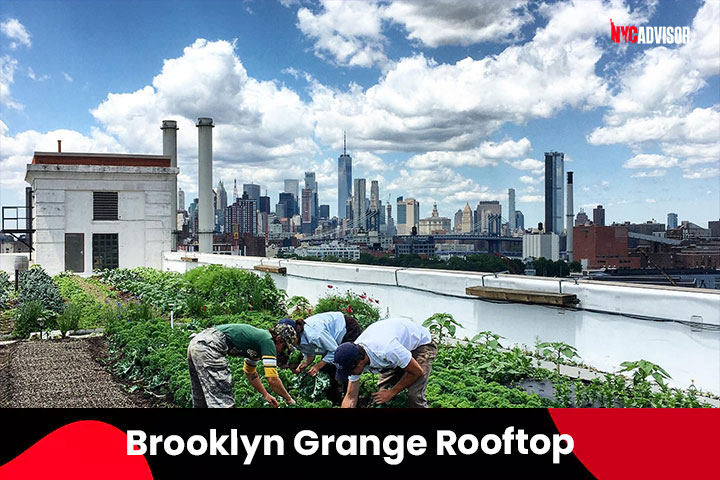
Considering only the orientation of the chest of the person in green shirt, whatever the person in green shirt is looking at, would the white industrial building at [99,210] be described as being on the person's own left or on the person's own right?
on the person's own left

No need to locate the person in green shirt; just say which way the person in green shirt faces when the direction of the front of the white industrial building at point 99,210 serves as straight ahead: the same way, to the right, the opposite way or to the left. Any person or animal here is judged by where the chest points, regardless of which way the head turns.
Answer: to the left

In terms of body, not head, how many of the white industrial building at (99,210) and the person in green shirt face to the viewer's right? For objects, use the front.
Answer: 1

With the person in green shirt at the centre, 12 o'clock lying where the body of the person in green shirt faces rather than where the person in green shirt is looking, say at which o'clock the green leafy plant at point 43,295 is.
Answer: The green leafy plant is roughly at 8 o'clock from the person in green shirt.

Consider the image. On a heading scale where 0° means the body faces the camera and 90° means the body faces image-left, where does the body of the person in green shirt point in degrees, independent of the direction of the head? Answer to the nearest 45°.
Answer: approximately 270°

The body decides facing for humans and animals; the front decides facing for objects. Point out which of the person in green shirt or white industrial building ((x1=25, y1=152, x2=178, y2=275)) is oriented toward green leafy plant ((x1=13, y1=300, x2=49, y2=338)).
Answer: the white industrial building

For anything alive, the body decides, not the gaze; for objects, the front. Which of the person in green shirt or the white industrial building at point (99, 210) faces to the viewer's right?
the person in green shirt

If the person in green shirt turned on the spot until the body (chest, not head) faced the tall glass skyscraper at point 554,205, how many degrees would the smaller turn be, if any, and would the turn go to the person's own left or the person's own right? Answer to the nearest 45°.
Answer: approximately 45° to the person's own left

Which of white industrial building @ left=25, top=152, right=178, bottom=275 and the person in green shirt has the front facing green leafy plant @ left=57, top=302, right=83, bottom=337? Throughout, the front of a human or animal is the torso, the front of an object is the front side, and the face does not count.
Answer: the white industrial building

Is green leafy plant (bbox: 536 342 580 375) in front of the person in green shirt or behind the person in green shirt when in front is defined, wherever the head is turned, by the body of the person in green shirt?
in front

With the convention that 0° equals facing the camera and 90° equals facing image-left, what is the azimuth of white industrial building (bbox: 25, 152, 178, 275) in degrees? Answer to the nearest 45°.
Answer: approximately 0°

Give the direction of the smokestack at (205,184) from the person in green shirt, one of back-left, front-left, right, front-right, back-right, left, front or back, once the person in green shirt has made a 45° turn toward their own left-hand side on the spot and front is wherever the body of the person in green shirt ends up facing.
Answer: front-left

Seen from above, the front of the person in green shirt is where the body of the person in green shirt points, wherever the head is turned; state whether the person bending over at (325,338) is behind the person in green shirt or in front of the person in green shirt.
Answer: in front
